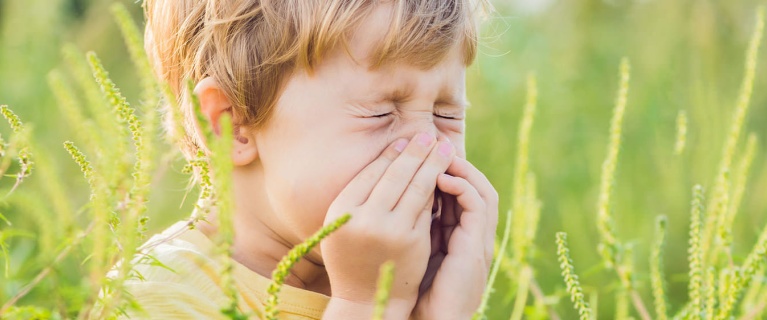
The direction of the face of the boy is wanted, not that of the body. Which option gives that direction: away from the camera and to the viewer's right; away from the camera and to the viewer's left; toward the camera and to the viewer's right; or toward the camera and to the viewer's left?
toward the camera and to the viewer's right

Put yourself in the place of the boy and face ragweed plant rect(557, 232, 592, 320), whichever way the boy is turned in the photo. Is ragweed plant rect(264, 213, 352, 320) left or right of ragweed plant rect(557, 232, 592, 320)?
right

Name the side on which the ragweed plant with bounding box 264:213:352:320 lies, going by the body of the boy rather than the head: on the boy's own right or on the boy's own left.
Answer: on the boy's own right

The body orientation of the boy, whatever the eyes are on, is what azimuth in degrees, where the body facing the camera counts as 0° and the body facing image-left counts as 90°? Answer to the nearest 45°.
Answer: approximately 315°

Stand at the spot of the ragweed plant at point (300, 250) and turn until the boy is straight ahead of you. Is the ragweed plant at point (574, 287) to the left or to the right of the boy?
right
